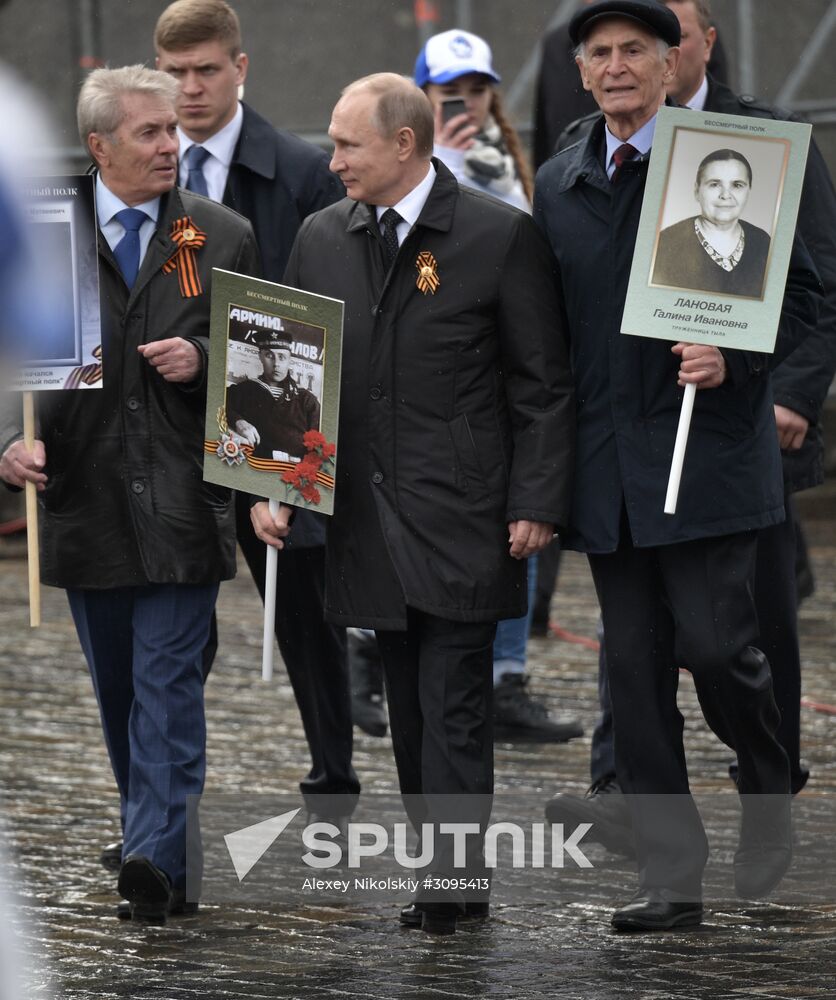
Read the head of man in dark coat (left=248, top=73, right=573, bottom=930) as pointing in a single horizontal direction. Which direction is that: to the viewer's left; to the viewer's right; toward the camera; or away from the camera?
to the viewer's left

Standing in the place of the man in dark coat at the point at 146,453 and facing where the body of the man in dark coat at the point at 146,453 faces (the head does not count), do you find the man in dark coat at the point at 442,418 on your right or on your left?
on your left

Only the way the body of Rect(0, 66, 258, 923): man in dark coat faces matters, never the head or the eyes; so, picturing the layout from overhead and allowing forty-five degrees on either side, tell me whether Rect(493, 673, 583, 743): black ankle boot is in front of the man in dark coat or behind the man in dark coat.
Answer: behind

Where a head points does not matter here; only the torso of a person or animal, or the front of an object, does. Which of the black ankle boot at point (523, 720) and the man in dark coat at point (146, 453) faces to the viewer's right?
the black ankle boot

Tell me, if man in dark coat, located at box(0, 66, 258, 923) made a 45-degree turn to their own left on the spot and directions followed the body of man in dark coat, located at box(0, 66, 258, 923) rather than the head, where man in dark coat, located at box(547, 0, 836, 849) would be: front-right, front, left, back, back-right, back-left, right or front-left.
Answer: front-left

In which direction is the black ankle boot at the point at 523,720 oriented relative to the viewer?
to the viewer's right

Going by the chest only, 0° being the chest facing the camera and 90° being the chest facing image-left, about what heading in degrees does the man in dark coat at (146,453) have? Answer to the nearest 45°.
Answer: approximately 0°

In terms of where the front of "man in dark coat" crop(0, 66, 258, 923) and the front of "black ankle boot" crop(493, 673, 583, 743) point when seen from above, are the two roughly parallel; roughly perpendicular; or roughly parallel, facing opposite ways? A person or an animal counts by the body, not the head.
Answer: roughly perpendicular
